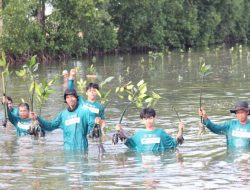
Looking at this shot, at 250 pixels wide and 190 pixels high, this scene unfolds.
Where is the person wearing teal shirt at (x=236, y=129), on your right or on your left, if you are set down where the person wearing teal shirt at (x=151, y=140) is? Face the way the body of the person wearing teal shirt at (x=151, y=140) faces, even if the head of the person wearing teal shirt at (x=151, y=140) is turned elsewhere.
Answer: on your left

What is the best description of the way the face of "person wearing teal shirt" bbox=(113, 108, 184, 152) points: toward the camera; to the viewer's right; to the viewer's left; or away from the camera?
toward the camera

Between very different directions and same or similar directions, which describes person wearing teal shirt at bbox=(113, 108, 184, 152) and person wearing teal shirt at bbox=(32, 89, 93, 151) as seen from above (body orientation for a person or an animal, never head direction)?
same or similar directions

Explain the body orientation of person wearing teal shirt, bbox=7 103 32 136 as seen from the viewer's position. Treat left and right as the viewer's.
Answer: facing the viewer

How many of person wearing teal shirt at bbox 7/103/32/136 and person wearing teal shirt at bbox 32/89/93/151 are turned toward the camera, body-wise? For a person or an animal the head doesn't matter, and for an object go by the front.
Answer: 2

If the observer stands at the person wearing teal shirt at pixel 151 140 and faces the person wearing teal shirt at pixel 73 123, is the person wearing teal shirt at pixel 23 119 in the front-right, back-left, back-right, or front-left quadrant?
front-right

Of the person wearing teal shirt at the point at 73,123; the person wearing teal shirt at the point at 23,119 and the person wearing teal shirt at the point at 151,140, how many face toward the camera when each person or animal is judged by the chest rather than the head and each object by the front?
3

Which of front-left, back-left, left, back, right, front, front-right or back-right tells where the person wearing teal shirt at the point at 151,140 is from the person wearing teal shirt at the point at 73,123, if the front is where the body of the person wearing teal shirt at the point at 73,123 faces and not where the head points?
left

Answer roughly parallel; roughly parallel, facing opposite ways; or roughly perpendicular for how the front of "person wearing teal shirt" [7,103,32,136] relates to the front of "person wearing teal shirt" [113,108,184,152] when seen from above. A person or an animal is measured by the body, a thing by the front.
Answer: roughly parallel

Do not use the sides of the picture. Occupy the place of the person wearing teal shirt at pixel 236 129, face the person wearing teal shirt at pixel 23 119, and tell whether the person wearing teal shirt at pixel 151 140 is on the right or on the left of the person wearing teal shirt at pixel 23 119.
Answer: left

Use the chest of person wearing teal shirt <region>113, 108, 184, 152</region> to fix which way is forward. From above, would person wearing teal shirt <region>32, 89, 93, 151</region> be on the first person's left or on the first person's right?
on the first person's right

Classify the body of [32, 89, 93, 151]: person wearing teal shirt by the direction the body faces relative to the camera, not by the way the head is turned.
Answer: toward the camera

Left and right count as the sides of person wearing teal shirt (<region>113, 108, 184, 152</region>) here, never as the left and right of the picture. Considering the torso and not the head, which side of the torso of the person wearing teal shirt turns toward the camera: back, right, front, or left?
front
